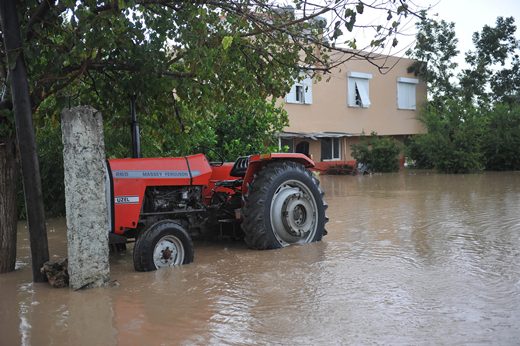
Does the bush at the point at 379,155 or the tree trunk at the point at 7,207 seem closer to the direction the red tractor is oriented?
the tree trunk

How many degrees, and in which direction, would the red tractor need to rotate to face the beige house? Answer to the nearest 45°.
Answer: approximately 135° to its right

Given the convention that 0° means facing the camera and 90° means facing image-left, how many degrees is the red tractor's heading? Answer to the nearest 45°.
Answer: approximately 45°

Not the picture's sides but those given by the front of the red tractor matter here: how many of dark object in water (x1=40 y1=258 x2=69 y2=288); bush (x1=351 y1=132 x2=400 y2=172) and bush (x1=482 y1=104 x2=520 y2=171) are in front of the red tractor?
1

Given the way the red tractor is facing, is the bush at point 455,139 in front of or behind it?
behind

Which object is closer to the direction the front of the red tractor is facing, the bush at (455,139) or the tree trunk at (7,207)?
the tree trunk

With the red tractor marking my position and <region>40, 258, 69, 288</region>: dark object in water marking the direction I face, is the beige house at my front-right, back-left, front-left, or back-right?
back-right

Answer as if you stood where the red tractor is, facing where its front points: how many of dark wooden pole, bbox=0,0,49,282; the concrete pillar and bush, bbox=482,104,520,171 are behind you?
1

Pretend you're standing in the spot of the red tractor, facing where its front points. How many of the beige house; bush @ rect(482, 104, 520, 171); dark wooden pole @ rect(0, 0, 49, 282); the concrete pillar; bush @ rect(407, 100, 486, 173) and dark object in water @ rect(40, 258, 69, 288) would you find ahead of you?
3

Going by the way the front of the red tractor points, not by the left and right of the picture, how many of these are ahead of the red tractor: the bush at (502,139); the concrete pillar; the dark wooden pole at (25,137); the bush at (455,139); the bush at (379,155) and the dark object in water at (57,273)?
3

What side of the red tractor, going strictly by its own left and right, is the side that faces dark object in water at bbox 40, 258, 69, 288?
front

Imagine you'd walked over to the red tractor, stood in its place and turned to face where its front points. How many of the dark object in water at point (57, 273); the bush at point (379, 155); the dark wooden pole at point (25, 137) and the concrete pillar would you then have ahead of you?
3

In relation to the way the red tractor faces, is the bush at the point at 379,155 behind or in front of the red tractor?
behind

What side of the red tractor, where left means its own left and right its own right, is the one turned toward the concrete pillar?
front
